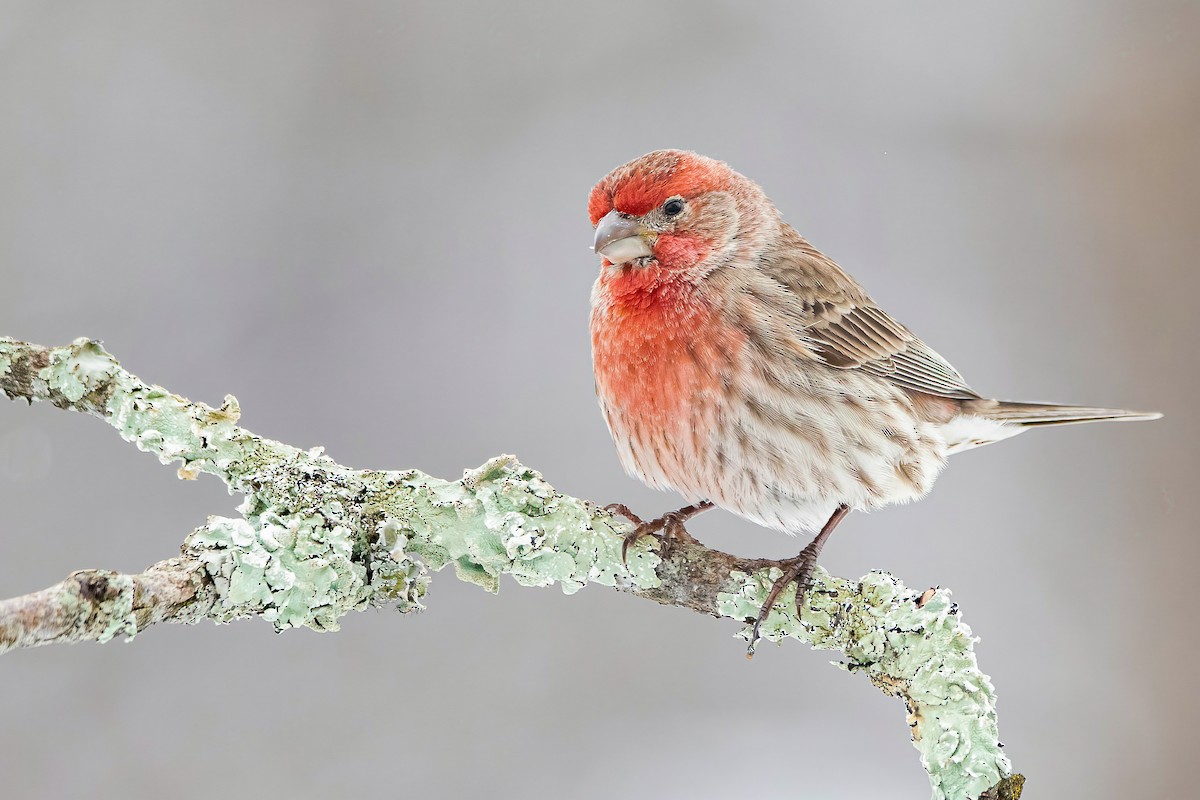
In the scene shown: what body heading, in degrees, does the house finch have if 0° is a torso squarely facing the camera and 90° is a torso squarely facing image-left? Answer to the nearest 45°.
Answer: approximately 45°
